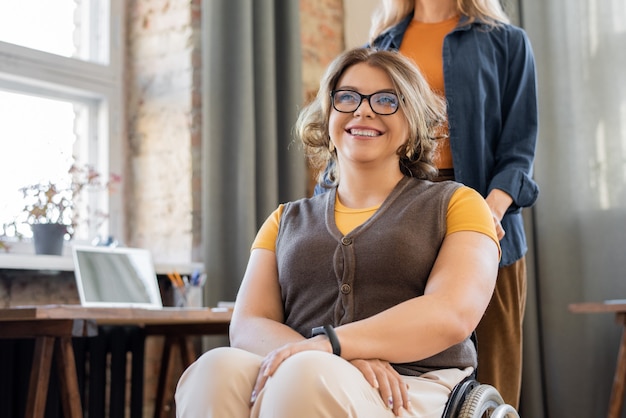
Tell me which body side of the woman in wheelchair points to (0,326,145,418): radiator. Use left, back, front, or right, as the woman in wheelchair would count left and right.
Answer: right

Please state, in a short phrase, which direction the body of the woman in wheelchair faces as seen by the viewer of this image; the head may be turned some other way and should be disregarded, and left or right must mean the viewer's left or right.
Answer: facing the viewer and to the left of the viewer

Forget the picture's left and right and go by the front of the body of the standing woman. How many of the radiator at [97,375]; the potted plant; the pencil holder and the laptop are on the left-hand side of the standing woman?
0

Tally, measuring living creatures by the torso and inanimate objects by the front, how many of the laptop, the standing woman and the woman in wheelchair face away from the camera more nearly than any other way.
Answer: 0

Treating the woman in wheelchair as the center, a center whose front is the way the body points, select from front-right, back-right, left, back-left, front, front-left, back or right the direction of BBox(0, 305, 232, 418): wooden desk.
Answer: right

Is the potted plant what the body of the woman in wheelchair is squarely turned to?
no

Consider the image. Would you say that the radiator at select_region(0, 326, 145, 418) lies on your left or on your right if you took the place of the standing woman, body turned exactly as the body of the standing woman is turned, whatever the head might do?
on your right

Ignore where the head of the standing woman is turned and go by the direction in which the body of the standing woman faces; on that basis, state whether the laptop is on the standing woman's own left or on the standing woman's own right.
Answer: on the standing woman's own right

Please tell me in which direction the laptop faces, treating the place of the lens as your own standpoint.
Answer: facing the viewer and to the right of the viewer

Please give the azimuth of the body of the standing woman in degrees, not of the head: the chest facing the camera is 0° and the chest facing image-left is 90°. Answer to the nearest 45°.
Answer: approximately 45°
